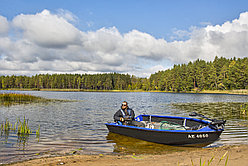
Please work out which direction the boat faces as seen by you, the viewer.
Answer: facing the viewer and to the right of the viewer
